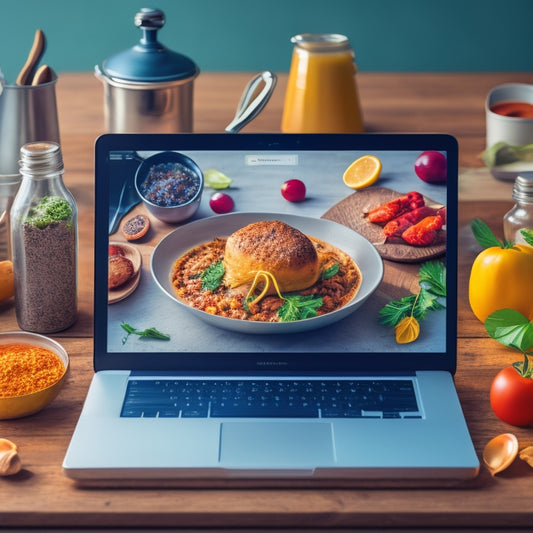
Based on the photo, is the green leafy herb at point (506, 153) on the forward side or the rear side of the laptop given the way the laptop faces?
on the rear side

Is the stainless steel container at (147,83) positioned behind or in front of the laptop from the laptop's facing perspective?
behind

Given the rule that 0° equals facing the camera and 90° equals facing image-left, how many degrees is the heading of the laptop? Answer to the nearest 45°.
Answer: approximately 0°

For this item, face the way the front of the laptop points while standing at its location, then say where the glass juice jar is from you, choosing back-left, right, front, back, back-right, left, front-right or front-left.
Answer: back

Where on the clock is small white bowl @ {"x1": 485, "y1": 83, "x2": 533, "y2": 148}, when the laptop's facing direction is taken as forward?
The small white bowl is roughly at 7 o'clock from the laptop.

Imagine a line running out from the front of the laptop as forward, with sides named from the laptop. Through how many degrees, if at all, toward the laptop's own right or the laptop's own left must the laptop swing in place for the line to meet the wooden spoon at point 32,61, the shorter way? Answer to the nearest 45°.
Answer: approximately 135° to the laptop's own right
